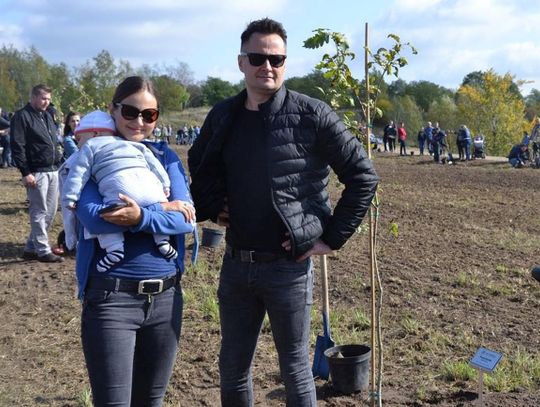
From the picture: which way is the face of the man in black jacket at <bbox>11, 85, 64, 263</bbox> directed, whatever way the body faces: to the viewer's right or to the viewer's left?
to the viewer's right

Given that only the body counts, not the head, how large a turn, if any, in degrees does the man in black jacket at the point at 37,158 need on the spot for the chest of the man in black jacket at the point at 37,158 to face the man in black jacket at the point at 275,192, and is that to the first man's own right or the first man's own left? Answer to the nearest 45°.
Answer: approximately 45° to the first man's own right

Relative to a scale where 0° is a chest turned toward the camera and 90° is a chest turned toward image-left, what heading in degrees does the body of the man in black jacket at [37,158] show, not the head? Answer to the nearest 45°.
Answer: approximately 315°
